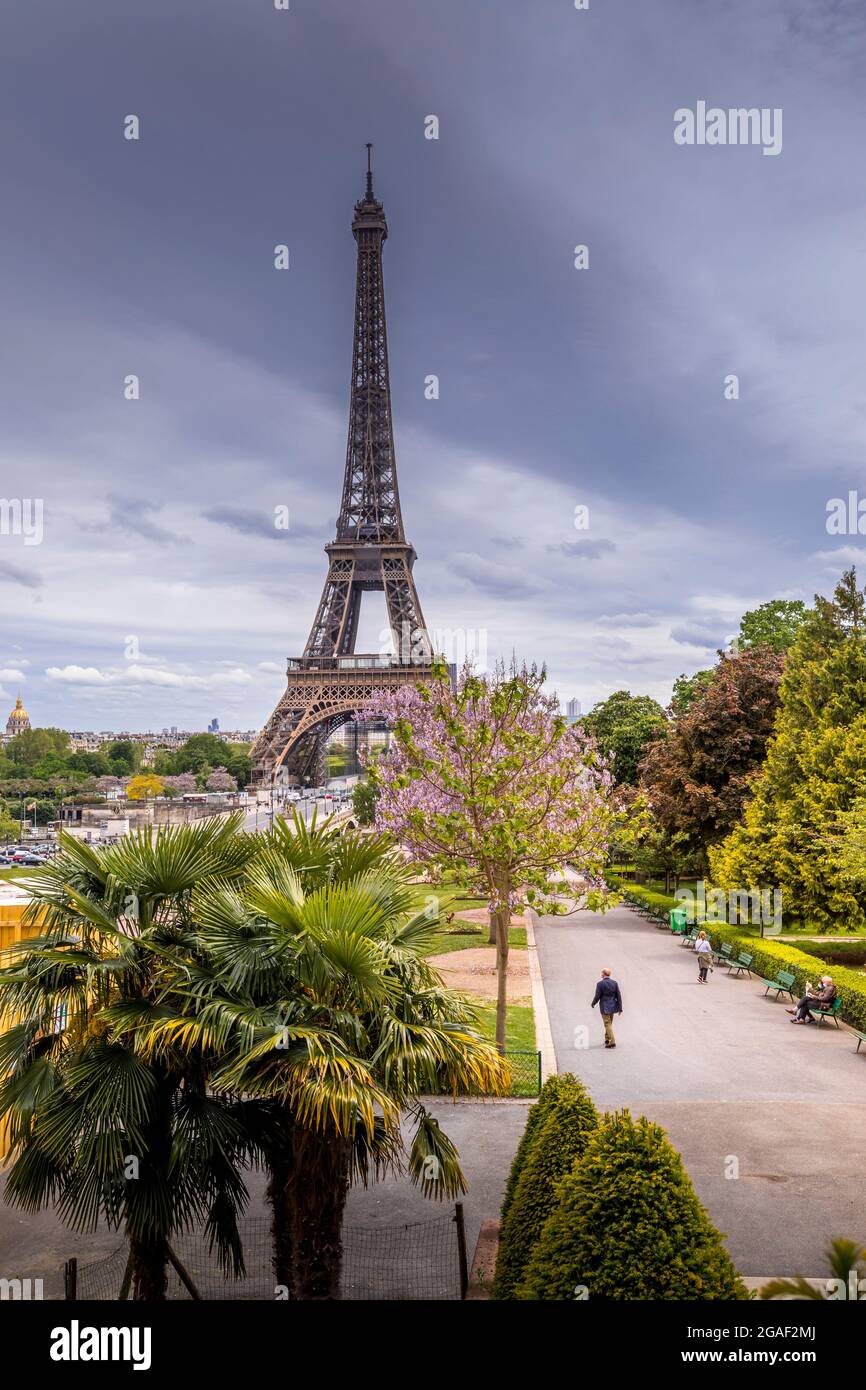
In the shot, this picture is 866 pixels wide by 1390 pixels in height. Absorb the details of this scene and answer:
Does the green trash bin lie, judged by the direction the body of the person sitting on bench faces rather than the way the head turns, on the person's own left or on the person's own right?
on the person's own right

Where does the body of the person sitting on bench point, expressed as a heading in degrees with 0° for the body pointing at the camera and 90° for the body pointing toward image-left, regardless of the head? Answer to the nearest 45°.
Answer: approximately 90°

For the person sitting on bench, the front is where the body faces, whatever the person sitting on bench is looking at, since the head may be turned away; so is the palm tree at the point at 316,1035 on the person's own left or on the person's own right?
on the person's own left

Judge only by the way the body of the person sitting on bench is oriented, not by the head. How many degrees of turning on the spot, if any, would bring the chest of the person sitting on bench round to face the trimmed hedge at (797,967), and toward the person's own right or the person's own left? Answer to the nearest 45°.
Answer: approximately 90° to the person's own right

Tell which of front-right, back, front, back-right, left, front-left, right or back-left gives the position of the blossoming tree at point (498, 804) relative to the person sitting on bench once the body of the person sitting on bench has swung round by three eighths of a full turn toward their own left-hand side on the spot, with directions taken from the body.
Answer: right

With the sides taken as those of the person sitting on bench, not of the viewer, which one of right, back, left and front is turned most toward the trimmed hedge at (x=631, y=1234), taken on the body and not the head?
left

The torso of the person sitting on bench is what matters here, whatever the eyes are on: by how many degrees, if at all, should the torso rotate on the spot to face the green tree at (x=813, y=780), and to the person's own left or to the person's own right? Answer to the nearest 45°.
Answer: approximately 90° to the person's own right

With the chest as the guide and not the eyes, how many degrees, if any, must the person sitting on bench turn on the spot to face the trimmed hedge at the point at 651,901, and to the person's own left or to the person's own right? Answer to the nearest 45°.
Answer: approximately 90° to the person's own right
